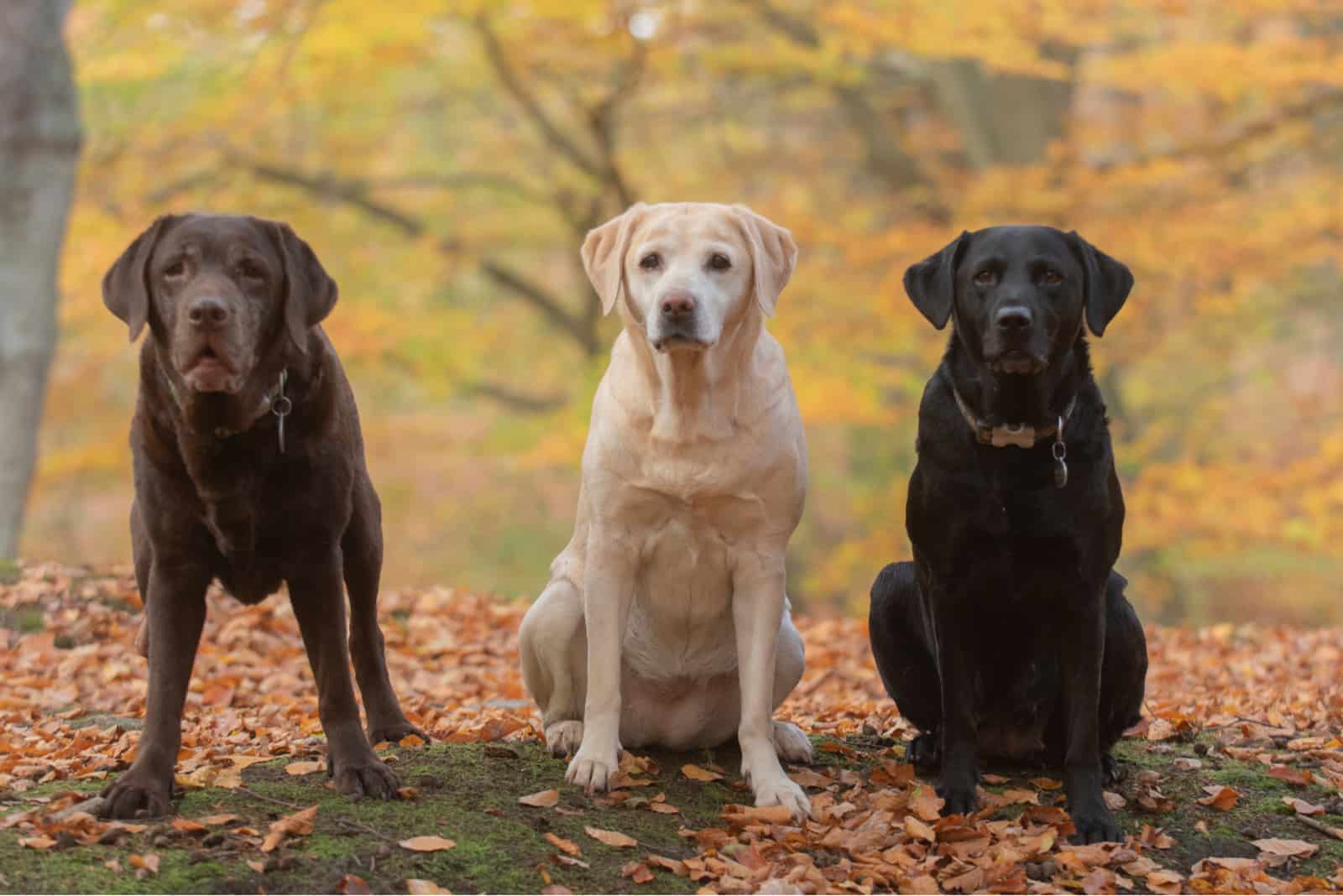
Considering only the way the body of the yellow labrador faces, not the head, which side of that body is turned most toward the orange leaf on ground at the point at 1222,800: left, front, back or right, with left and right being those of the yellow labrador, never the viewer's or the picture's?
left

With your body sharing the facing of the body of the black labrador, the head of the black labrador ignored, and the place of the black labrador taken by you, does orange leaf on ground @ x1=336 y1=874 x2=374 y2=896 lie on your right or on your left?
on your right

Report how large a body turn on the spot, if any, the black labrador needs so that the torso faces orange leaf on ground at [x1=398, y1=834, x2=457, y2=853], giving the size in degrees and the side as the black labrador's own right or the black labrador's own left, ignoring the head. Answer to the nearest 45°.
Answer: approximately 45° to the black labrador's own right

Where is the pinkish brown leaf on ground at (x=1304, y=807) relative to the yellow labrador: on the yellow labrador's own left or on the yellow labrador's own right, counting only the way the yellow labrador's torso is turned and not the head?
on the yellow labrador's own left

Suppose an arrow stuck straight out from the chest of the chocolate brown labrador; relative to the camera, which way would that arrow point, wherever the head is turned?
toward the camera

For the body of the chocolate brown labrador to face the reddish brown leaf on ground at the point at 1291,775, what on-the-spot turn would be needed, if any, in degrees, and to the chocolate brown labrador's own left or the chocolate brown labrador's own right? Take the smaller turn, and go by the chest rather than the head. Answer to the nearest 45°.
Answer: approximately 90° to the chocolate brown labrador's own left

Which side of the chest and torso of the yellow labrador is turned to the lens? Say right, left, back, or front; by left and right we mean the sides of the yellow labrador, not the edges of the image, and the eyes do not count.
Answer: front

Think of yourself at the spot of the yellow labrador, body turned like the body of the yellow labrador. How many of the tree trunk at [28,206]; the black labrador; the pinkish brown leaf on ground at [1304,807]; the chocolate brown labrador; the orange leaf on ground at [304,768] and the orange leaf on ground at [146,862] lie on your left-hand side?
2

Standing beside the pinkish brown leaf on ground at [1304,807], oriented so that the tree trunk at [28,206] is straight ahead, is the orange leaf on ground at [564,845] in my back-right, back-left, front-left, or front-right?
front-left

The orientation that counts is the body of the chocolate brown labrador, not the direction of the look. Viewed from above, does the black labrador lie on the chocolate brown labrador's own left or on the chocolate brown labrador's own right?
on the chocolate brown labrador's own left

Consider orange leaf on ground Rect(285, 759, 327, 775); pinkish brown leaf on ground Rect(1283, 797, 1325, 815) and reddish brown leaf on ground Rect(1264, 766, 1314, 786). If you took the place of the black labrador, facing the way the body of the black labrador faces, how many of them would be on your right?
1

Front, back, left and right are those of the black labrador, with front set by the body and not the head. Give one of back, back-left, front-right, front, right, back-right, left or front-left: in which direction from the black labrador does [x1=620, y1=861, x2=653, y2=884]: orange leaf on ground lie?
front-right

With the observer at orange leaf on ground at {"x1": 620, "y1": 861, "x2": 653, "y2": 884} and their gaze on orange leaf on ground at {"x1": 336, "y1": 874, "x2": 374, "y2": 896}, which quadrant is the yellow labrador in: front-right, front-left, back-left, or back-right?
back-right

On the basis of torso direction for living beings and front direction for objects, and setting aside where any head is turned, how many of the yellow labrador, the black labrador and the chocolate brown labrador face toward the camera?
3

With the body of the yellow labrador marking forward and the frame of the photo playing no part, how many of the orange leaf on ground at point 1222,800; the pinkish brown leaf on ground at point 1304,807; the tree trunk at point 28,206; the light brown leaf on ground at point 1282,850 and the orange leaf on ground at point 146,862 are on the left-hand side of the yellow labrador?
3
